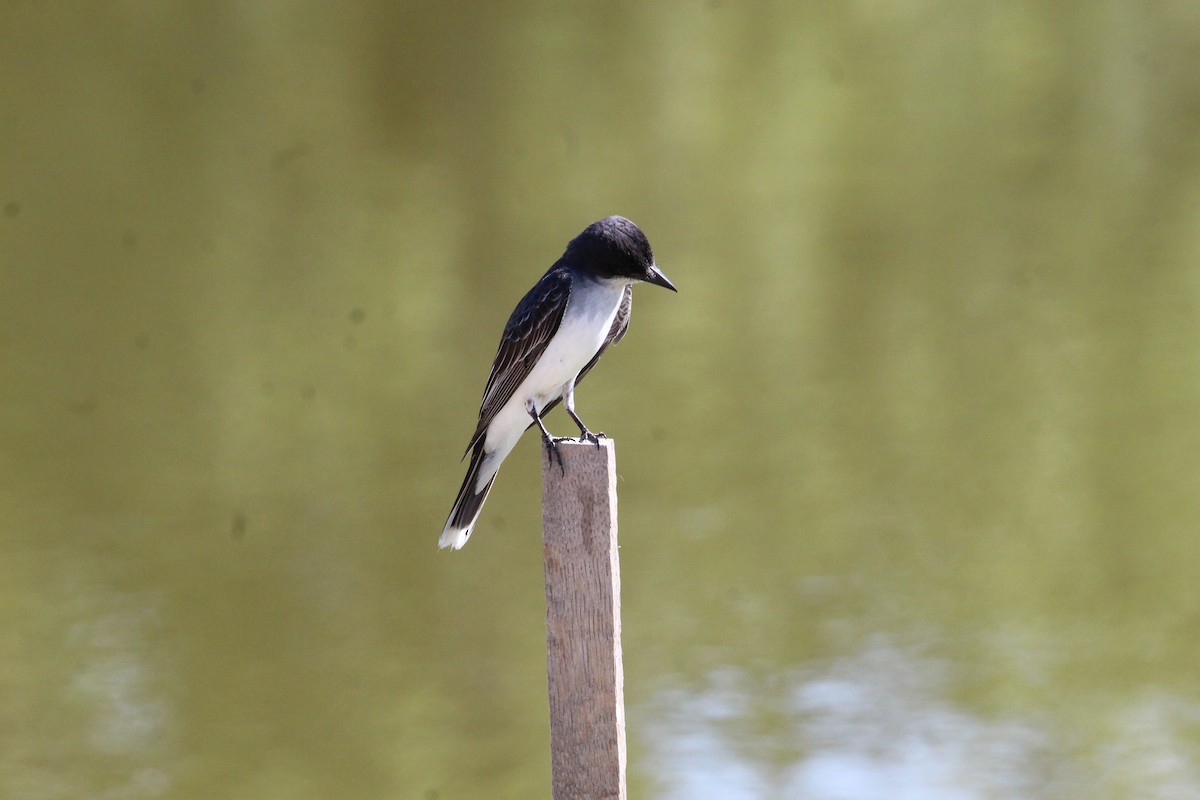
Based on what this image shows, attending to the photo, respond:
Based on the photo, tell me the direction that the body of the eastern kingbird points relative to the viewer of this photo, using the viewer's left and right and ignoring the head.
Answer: facing the viewer and to the right of the viewer
